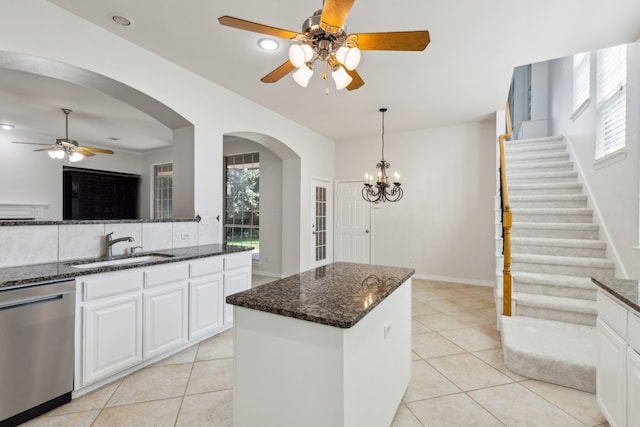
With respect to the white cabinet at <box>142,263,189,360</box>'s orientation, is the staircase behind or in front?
in front

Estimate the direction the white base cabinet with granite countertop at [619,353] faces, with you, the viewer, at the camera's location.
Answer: facing the viewer and to the left of the viewer

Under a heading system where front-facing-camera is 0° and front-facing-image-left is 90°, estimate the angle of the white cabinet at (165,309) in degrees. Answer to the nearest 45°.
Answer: approximately 315°

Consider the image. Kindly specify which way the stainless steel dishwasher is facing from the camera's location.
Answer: facing the viewer and to the right of the viewer

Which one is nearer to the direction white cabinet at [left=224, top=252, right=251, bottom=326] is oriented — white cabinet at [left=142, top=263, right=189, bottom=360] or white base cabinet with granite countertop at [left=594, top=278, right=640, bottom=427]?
the white base cabinet with granite countertop

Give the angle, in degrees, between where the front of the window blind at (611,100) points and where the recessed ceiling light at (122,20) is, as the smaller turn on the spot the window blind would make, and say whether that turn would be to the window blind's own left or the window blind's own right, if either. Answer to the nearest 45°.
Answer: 0° — it already faces it
